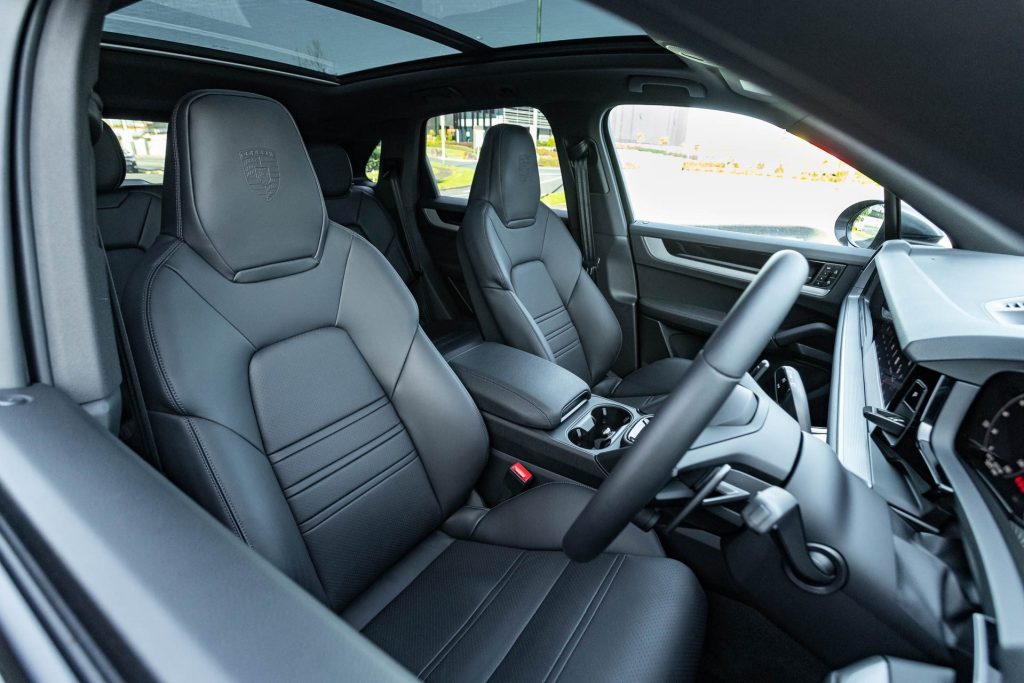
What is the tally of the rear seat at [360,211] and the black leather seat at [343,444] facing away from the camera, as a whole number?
0

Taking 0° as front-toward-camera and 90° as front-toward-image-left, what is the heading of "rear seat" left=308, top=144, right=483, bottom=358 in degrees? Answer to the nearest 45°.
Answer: approximately 315°

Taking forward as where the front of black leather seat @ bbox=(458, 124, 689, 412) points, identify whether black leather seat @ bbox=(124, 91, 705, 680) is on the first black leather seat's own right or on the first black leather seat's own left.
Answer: on the first black leather seat's own right

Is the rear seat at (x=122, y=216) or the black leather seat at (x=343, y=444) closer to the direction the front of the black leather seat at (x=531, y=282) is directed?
the black leather seat

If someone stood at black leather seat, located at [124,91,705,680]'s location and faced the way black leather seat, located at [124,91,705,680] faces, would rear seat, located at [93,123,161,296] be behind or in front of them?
behind

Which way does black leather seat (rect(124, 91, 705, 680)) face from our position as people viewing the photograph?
facing the viewer and to the right of the viewer

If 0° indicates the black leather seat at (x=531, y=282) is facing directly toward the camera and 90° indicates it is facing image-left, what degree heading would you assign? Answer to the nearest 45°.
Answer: approximately 315°

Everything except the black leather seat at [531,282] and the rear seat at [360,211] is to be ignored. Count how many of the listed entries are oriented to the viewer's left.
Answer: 0

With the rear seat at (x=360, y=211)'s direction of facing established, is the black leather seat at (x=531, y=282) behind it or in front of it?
in front
